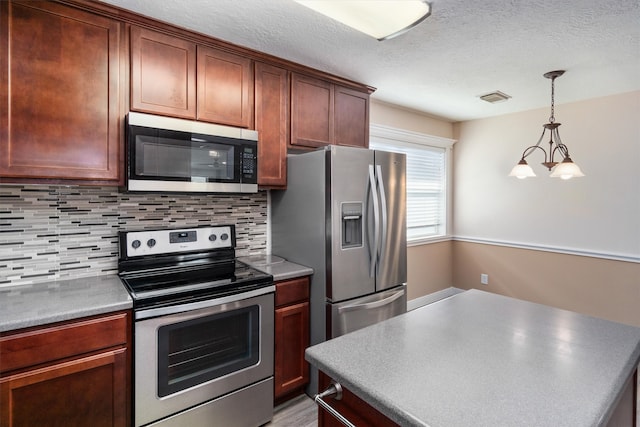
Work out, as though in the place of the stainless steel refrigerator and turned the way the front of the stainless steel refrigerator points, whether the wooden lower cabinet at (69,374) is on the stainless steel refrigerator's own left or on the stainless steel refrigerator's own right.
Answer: on the stainless steel refrigerator's own right

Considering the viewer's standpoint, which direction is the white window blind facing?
facing the viewer and to the right of the viewer

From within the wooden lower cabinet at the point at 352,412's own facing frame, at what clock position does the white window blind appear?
The white window blind is roughly at 5 o'clock from the wooden lower cabinet.

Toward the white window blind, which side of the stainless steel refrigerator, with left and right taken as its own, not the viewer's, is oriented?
left

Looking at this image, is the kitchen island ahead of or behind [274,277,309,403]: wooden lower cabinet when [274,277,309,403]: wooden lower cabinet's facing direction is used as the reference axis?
ahead

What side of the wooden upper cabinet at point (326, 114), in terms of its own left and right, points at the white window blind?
left

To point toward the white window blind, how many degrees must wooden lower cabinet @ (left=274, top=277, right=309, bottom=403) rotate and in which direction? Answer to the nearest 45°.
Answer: approximately 90° to its left

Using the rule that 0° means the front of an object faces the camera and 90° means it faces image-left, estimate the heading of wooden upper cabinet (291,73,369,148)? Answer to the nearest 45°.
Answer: approximately 315°

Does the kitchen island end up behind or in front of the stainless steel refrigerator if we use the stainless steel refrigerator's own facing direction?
in front

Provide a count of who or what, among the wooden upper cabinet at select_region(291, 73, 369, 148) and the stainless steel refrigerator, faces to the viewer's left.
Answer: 0

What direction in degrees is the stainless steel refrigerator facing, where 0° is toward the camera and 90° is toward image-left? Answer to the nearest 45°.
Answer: approximately 315°
